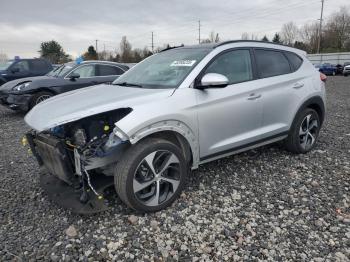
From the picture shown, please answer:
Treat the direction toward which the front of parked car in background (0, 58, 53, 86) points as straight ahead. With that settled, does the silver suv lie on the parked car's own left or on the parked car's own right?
on the parked car's own left

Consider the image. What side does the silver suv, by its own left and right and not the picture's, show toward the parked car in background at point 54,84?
right

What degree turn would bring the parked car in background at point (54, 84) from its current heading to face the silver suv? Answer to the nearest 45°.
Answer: approximately 45° to its left

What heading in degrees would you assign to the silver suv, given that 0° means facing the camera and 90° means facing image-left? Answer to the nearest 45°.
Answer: approximately 45°

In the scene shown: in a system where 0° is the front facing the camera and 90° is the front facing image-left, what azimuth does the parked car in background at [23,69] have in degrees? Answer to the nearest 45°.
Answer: approximately 45°

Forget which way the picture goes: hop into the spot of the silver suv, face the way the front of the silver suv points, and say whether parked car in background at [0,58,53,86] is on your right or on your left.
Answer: on your right

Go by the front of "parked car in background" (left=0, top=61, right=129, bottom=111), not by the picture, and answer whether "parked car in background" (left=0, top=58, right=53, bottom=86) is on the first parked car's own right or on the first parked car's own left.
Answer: on the first parked car's own right
